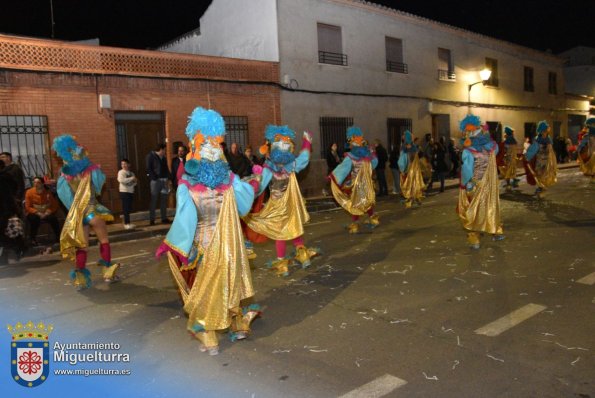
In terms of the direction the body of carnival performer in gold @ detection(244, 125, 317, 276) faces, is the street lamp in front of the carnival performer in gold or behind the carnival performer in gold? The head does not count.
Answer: behind

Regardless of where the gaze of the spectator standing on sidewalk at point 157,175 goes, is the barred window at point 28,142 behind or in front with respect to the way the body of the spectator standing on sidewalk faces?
behind

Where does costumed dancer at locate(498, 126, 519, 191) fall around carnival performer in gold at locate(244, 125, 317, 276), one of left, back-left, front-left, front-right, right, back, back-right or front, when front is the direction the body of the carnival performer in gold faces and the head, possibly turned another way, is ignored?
back-left

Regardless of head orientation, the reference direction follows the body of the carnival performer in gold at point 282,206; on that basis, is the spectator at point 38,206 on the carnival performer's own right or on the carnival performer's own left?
on the carnival performer's own right

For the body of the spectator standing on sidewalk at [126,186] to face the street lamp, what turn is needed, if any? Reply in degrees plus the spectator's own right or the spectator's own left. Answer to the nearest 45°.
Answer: approximately 90° to the spectator's own left

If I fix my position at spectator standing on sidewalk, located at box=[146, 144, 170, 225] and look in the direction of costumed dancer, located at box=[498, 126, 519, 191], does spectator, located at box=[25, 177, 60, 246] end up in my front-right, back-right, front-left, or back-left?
back-right
